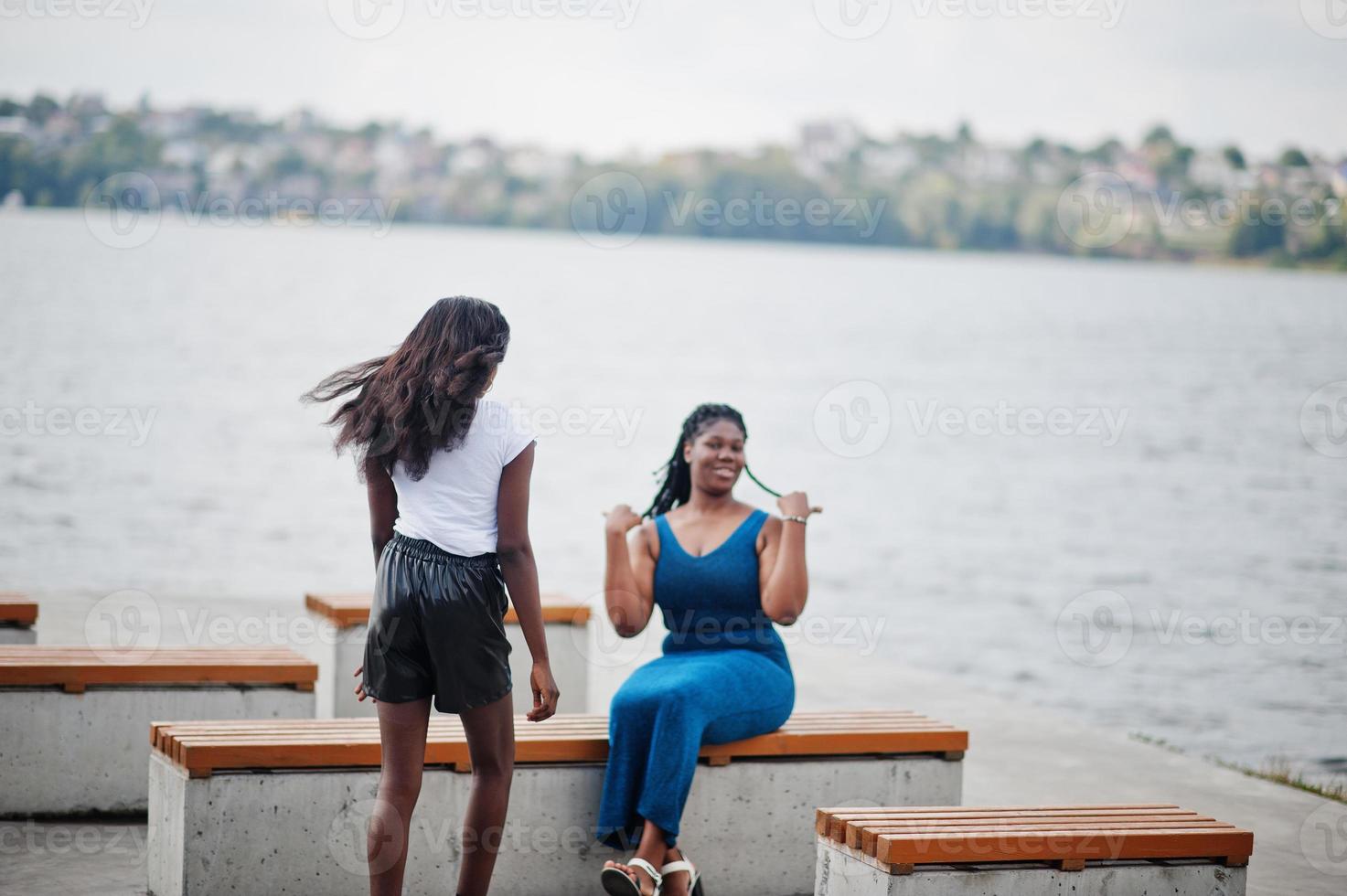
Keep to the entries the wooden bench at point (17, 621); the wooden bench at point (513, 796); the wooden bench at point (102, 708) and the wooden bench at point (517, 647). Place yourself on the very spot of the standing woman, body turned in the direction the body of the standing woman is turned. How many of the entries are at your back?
0

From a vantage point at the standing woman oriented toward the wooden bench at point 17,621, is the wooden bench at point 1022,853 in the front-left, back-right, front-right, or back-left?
back-right

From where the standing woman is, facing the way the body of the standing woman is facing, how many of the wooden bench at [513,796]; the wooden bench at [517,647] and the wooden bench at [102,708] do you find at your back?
0

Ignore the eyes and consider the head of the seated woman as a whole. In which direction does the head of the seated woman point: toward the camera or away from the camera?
toward the camera

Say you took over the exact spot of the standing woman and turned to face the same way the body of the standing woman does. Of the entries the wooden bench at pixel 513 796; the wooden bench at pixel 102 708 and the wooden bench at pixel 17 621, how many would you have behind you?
0

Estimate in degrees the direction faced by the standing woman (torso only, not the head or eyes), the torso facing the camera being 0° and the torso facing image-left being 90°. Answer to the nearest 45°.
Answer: approximately 180°

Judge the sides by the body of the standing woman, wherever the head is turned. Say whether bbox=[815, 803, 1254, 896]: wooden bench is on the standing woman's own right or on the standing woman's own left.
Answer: on the standing woman's own right

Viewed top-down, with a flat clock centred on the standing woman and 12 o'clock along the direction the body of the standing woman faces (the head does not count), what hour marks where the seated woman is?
The seated woman is roughly at 1 o'clock from the standing woman.

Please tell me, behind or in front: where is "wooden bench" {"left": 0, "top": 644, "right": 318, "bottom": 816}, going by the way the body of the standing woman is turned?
in front

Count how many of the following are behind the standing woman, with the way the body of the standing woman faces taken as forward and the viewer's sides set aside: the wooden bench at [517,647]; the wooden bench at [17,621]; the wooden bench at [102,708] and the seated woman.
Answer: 0

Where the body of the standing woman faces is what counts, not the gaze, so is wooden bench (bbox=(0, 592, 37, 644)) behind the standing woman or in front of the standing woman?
in front
